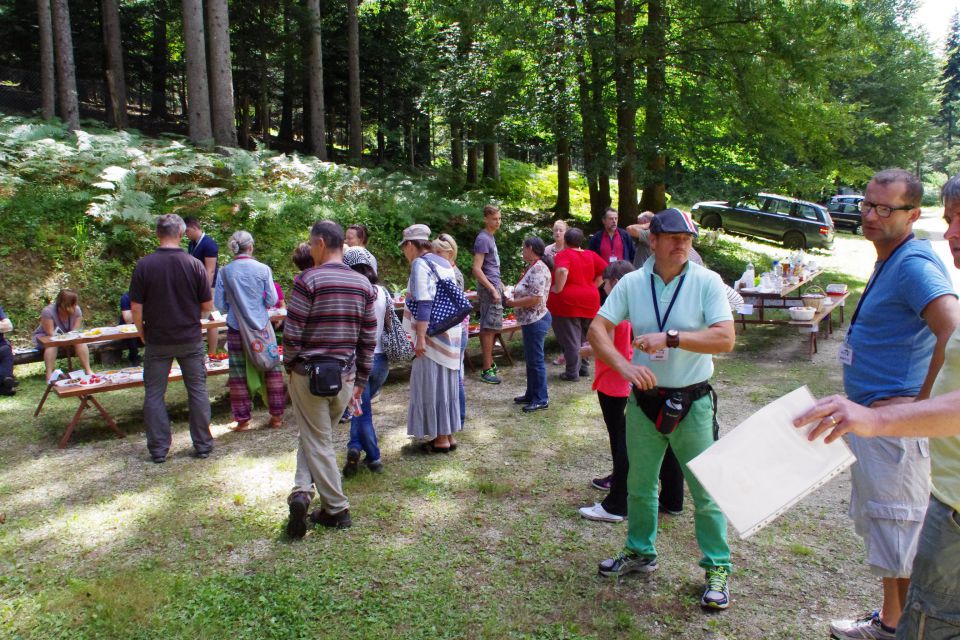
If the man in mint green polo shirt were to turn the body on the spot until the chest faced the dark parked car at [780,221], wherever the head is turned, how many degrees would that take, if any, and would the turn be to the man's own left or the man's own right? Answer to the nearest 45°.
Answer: approximately 180°

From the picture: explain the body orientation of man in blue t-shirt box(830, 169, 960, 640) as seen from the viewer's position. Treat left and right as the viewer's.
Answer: facing to the left of the viewer

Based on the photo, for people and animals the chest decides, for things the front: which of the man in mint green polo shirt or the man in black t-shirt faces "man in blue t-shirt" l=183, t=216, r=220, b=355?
the man in black t-shirt

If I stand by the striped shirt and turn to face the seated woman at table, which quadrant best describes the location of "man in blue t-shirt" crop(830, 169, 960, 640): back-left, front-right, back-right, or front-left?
back-right

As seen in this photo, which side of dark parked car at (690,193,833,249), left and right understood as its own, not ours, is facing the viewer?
left

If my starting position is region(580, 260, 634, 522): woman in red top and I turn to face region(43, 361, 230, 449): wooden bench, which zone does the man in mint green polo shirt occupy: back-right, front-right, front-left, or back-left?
back-left

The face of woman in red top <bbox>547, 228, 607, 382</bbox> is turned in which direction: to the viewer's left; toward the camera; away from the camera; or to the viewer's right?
away from the camera

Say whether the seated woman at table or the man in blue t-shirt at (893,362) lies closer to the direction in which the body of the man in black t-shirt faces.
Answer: the seated woman at table

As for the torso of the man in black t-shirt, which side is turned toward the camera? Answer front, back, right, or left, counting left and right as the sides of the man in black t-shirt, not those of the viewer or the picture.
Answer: back

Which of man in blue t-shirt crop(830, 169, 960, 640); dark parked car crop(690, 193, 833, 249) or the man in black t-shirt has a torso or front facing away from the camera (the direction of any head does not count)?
the man in black t-shirt

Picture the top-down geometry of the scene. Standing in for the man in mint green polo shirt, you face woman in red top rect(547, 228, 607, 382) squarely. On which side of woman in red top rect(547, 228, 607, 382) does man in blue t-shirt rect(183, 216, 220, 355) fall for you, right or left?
left

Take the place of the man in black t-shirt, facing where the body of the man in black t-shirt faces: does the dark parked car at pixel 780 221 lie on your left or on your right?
on your right
